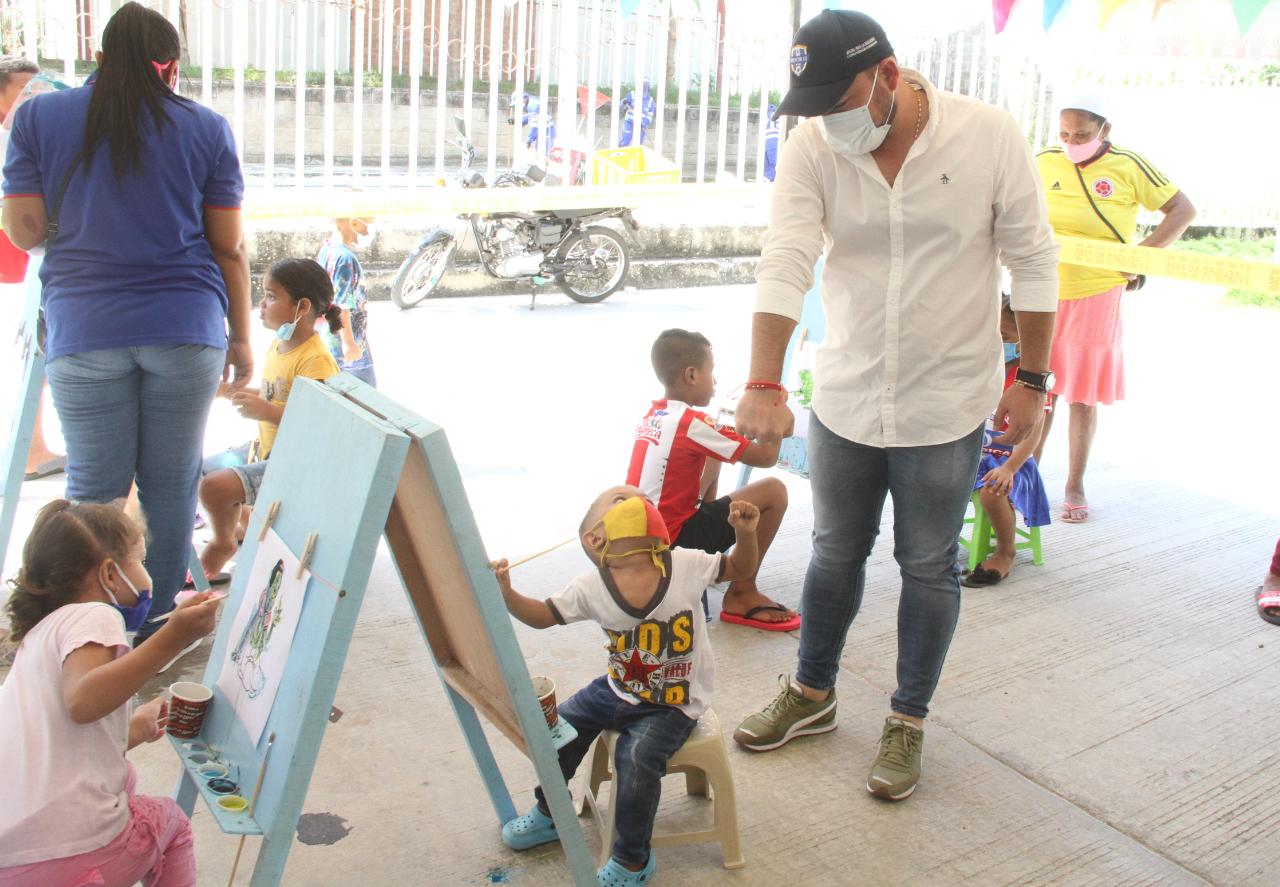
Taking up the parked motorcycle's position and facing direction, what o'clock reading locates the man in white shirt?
The man in white shirt is roughly at 9 o'clock from the parked motorcycle.

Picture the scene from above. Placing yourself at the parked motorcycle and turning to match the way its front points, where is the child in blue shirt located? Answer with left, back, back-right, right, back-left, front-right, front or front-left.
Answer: left

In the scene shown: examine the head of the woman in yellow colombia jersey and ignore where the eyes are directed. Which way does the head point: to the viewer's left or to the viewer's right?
to the viewer's left

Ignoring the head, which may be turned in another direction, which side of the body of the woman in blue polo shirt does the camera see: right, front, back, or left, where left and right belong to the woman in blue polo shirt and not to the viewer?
back

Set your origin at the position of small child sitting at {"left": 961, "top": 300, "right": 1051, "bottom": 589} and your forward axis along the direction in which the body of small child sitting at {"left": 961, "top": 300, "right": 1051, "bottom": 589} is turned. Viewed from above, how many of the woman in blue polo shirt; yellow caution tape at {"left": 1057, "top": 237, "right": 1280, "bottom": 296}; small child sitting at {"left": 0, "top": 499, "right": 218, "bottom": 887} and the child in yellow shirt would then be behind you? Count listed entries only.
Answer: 1

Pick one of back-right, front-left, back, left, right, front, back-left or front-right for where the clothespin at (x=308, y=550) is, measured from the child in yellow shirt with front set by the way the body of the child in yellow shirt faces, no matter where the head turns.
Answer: front-left

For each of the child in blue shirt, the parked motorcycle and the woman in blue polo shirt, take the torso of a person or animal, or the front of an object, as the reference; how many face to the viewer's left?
1

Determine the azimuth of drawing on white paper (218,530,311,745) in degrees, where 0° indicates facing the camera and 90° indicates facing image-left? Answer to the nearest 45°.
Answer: approximately 45°

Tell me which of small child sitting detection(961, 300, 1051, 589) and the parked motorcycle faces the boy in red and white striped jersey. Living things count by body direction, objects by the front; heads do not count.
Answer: the small child sitting

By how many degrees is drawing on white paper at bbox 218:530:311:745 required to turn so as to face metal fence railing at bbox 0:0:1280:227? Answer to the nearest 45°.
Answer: approximately 135° to its right

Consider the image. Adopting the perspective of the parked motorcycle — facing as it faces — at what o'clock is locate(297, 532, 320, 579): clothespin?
The clothespin is roughly at 9 o'clock from the parked motorcycle.

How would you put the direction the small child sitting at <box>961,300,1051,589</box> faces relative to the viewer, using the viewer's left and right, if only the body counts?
facing the viewer and to the left of the viewer

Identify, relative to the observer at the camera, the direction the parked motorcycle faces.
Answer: facing to the left of the viewer

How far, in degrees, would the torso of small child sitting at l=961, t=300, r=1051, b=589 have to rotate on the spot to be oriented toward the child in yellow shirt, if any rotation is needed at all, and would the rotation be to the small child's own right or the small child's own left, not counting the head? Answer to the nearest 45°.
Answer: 0° — they already face them

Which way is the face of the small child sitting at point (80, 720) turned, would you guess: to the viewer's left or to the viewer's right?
to the viewer's right
